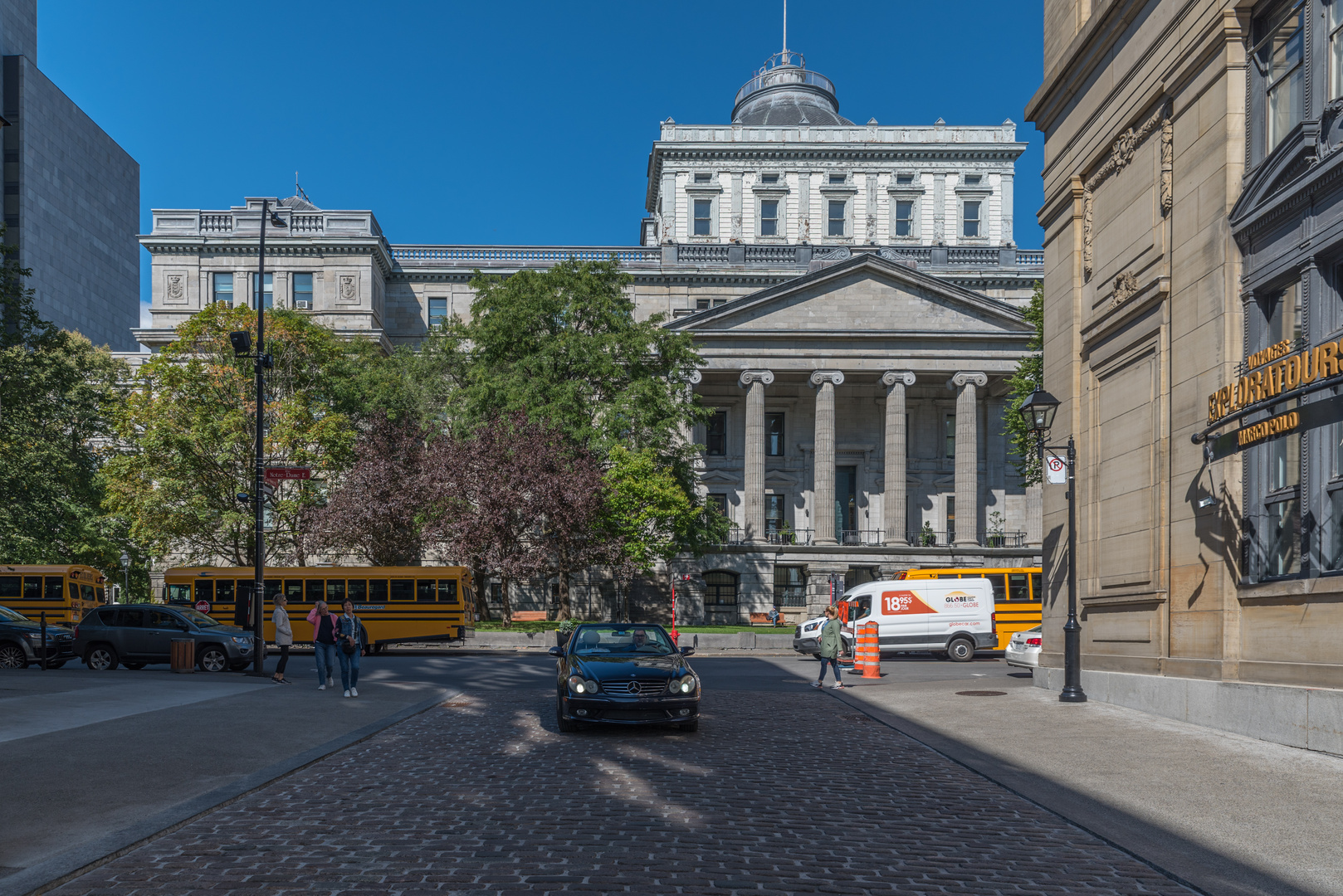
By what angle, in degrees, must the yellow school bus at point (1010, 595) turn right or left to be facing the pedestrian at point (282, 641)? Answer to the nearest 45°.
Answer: approximately 45° to its left

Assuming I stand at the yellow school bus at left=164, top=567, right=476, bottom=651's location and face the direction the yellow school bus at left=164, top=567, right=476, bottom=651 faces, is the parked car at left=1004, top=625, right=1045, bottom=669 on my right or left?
on my left

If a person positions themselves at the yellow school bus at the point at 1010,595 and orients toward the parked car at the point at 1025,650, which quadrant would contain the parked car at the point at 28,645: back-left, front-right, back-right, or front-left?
front-right

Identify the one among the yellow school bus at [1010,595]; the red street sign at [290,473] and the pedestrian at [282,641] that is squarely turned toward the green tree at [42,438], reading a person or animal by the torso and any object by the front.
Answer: the yellow school bus

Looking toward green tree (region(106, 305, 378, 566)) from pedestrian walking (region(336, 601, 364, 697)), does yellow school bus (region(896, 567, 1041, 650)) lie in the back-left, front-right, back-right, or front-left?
front-right

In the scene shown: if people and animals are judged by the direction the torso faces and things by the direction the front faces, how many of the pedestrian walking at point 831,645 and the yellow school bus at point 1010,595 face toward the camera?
0

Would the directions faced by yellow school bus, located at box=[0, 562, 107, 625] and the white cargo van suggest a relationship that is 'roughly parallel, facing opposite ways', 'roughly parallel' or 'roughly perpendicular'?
roughly parallel

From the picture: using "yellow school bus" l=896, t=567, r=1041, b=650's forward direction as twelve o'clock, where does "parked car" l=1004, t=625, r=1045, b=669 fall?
The parked car is roughly at 9 o'clock from the yellow school bus.

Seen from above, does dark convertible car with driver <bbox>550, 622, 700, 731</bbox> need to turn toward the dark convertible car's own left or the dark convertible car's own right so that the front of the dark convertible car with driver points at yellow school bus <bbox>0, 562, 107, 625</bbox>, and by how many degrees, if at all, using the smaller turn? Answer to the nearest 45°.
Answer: approximately 135° to the dark convertible car's own right

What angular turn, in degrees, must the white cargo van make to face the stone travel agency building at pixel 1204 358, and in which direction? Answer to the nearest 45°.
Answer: approximately 90° to its left

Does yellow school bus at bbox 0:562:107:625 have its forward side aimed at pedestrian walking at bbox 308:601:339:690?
no

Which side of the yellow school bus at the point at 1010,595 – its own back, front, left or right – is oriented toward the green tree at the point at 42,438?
front

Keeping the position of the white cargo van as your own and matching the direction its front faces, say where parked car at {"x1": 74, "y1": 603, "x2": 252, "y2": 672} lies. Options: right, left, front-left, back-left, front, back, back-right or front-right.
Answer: front-left

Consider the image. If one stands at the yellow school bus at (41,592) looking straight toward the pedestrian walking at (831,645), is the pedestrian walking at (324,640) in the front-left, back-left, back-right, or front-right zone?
front-right

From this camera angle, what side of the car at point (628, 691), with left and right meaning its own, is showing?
front
